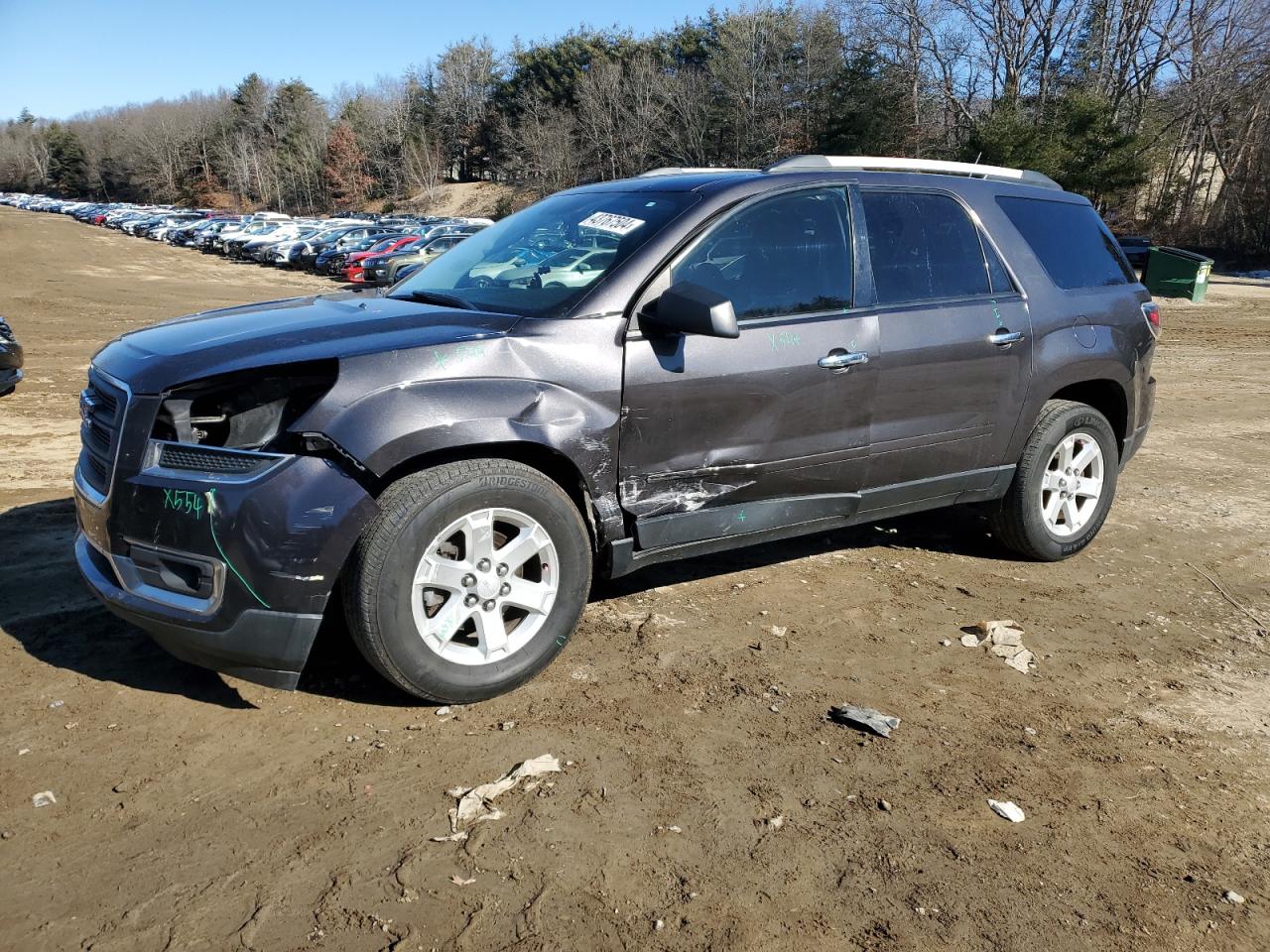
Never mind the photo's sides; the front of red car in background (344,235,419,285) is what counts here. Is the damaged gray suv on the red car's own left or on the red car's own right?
on the red car's own left

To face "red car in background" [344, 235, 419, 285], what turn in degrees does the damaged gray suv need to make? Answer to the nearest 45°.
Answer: approximately 135° to its right

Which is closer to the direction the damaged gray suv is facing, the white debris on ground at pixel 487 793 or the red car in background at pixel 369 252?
the white debris on ground

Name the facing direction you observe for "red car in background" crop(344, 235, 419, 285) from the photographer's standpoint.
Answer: facing the viewer and to the left of the viewer

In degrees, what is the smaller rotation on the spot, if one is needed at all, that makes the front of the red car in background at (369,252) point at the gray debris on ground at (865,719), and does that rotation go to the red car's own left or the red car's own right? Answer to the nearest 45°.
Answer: approximately 45° to the red car's own left

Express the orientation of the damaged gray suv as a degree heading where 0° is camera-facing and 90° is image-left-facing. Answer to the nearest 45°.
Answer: approximately 45°

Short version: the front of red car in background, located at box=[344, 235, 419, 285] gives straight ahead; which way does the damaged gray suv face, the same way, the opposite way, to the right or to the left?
the same way

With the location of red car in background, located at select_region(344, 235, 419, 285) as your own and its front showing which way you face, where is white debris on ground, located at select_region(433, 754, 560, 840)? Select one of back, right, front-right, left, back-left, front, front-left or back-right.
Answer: front-left

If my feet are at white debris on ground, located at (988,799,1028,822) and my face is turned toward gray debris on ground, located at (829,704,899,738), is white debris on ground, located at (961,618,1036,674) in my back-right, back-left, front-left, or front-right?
front-right

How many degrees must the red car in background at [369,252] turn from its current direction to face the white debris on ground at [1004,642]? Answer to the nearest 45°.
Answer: approximately 45° to its left

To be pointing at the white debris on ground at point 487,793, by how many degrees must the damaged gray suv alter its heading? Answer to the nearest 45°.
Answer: approximately 45° to its left

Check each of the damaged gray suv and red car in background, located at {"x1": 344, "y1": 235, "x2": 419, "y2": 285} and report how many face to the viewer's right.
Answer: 0

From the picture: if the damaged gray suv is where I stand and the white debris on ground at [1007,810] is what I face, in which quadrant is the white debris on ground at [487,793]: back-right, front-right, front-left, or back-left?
front-right

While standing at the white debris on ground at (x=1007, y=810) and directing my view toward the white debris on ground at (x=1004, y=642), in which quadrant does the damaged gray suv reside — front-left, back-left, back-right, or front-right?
front-left
